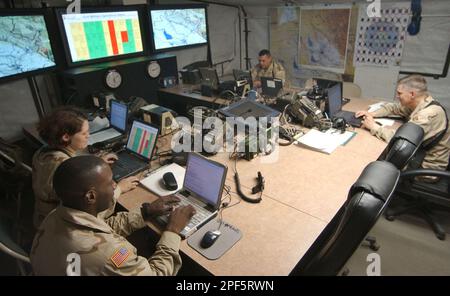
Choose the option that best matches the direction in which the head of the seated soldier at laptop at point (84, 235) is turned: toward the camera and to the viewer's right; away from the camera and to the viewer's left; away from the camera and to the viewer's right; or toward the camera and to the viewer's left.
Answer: away from the camera and to the viewer's right

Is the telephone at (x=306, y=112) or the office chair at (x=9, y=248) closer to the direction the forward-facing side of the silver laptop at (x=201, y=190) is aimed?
the office chair

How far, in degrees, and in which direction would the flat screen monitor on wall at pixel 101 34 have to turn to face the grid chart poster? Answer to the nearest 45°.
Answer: approximately 45° to its left

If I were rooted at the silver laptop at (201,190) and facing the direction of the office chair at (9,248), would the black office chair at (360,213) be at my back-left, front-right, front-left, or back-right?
back-left

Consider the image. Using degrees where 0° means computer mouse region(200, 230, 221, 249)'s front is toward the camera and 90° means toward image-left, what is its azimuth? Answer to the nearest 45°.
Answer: approximately 225°

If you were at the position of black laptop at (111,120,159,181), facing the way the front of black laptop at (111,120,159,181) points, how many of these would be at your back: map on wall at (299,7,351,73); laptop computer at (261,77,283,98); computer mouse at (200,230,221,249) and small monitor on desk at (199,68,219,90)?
3

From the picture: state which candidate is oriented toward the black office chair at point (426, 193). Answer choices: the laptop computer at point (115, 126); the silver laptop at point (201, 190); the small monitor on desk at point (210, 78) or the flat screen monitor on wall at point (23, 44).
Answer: the flat screen monitor on wall
